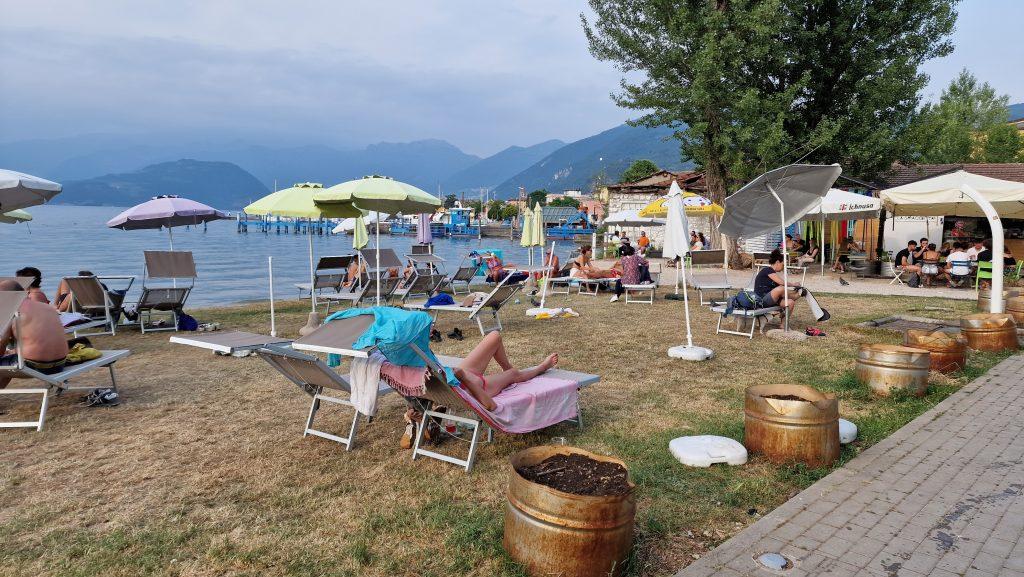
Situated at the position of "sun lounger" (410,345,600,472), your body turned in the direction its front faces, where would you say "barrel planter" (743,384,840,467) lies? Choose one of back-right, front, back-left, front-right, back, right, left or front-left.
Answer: front-right

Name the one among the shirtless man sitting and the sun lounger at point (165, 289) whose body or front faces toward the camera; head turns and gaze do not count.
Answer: the sun lounger

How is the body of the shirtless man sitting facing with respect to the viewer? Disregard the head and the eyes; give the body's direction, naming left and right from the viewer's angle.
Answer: facing away from the viewer and to the left of the viewer

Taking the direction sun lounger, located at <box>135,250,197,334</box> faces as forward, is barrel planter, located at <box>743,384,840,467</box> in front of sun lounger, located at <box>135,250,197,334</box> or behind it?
in front

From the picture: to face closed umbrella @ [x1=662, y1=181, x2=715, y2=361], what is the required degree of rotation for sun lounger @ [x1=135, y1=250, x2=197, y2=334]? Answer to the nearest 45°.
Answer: approximately 45° to its left

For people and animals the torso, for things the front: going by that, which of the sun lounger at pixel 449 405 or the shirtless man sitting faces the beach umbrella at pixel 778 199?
the sun lounger

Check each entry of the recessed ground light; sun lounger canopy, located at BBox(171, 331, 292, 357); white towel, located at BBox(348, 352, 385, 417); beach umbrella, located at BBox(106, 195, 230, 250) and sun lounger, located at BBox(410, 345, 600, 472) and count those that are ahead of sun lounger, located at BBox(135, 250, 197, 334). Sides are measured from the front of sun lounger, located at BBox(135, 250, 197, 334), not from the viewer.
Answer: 4

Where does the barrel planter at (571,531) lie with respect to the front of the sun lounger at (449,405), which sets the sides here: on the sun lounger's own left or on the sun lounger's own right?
on the sun lounger's own right

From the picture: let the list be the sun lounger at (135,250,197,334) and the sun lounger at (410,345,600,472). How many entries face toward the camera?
1

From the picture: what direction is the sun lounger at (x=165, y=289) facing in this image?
toward the camera

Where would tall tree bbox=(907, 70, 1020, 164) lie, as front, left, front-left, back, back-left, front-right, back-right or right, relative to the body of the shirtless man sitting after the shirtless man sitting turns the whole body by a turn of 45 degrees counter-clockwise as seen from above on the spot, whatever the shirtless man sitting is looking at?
back

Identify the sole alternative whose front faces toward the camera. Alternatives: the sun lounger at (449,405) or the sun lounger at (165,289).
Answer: the sun lounger at (165,289)

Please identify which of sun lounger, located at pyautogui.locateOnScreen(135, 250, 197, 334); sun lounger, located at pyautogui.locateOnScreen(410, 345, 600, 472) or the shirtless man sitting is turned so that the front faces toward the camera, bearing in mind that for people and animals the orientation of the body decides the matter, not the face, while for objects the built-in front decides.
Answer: sun lounger, located at pyautogui.locateOnScreen(135, 250, 197, 334)

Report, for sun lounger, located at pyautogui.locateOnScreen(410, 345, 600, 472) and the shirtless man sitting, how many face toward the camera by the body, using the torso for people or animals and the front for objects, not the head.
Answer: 0

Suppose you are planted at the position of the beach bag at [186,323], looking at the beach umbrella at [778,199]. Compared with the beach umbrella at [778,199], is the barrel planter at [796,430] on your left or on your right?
right

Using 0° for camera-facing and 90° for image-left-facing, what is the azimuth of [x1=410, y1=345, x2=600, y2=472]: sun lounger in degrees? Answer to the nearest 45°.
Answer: approximately 225°
